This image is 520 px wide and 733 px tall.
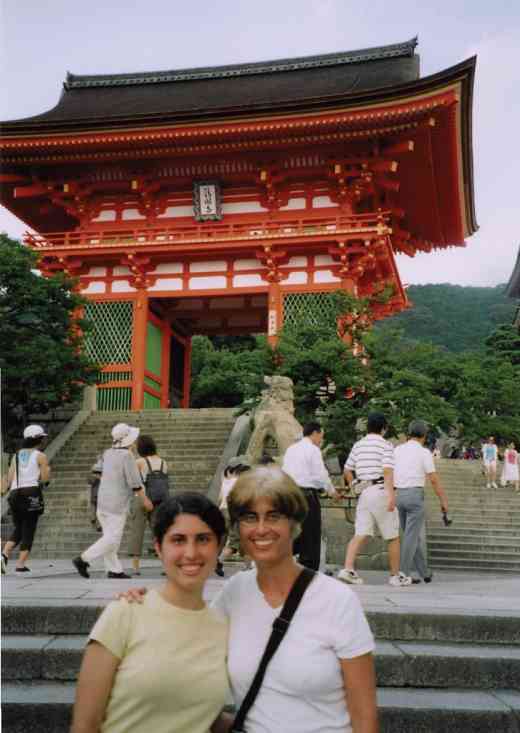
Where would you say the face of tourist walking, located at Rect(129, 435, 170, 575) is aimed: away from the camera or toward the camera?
away from the camera

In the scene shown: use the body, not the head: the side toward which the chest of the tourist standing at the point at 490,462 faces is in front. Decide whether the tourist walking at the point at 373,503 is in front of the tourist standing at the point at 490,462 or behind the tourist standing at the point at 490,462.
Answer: in front

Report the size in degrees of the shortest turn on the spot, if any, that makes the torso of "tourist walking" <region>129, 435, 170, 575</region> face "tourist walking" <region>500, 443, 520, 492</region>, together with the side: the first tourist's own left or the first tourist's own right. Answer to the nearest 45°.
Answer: approximately 90° to the first tourist's own right

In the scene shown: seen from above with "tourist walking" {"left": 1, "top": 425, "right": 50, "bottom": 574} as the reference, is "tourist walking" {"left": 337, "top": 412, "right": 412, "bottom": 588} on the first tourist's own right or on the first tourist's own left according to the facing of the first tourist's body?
on the first tourist's own right

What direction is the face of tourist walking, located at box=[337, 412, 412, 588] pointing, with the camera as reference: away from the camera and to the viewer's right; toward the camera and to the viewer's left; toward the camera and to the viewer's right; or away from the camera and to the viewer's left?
away from the camera and to the viewer's right

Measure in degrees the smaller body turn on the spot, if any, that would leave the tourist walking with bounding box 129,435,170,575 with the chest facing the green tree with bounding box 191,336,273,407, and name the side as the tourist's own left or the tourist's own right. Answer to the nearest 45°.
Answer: approximately 45° to the tourist's own right

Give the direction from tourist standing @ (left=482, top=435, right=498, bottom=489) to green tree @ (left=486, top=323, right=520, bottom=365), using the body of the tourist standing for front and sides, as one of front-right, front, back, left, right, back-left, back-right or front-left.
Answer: back

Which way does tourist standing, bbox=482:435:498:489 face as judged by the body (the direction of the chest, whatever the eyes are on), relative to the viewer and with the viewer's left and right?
facing the viewer

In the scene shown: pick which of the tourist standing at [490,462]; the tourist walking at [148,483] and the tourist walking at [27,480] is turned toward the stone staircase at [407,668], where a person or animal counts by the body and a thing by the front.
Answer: the tourist standing at [490,462]

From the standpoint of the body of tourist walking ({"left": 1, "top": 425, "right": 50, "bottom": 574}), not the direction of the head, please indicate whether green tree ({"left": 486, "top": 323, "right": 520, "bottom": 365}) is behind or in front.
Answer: in front

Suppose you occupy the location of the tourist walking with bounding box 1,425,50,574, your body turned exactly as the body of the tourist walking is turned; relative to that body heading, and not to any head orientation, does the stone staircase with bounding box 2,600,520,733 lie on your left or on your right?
on your right

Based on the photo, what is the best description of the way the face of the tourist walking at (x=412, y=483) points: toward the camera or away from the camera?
away from the camera
